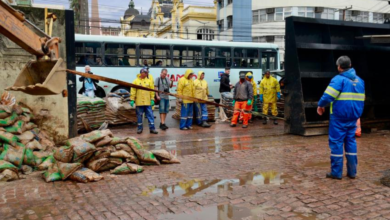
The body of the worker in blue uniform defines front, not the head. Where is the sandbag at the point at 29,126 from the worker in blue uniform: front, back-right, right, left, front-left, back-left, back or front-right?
front-left

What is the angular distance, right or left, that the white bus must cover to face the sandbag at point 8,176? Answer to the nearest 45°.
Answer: approximately 90° to its right

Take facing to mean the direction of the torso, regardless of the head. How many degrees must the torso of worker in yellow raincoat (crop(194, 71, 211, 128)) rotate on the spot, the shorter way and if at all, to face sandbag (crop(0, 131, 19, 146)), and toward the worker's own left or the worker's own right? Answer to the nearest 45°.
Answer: approximately 90° to the worker's own right

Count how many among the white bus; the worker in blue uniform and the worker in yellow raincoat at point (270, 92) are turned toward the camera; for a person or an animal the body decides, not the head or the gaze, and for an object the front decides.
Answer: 1

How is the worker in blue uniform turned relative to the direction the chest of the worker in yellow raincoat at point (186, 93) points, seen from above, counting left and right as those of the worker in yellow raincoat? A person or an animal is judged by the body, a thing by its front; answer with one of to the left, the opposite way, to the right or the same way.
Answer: the opposite way

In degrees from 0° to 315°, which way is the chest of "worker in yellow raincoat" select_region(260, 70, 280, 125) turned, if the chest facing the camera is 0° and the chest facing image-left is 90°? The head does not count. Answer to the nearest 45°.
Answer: approximately 0°

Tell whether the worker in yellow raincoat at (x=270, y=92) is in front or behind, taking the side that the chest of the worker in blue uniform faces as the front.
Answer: in front

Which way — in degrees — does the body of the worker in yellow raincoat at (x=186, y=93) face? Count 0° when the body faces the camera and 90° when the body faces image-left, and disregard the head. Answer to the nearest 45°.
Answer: approximately 315°

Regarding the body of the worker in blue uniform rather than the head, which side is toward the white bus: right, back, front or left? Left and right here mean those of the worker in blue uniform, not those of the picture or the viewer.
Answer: front

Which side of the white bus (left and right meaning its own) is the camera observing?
right

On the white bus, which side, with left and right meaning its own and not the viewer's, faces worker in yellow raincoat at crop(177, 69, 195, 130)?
right

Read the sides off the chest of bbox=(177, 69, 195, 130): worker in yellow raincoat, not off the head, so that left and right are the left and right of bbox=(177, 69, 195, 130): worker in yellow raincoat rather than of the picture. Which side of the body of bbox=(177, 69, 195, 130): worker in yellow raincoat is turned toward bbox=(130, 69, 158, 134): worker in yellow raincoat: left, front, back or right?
right
